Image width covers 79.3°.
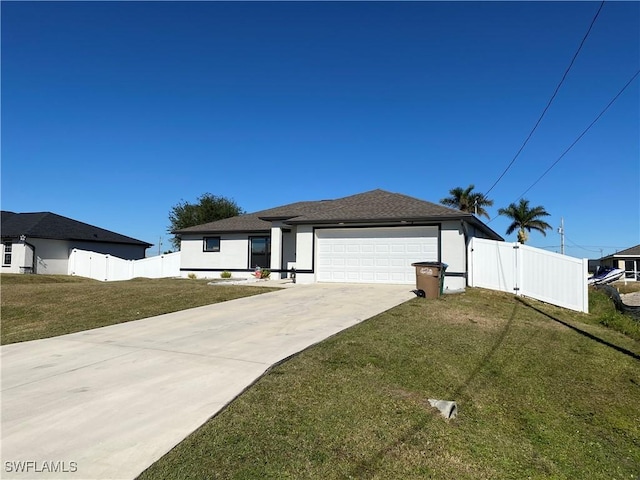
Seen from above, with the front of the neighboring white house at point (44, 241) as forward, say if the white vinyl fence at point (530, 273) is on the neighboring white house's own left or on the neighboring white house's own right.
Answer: on the neighboring white house's own left

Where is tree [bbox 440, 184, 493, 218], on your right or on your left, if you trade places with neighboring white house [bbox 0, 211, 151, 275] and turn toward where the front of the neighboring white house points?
on your left

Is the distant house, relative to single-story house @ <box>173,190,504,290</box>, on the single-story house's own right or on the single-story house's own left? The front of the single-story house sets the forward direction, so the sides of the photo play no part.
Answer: on the single-story house's own left

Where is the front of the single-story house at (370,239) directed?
toward the camera

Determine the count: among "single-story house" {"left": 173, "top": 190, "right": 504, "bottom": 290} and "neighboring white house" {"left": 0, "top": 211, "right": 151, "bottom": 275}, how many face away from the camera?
0

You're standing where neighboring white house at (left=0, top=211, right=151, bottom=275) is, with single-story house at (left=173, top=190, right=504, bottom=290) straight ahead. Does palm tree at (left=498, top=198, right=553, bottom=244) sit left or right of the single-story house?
left

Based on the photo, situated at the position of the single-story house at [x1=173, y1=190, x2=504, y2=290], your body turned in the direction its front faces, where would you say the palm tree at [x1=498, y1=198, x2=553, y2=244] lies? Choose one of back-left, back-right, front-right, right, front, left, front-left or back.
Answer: back-left

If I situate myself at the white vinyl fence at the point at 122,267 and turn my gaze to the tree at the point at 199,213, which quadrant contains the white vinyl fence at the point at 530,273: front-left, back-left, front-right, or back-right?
back-right

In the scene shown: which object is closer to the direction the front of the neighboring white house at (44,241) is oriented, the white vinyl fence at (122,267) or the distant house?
the white vinyl fence

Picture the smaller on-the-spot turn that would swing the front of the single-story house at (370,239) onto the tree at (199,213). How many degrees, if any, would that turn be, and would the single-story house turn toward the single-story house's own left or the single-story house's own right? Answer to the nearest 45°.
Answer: approximately 135° to the single-story house's own right

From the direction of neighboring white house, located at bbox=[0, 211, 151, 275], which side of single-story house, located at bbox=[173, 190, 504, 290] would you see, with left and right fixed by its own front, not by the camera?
right

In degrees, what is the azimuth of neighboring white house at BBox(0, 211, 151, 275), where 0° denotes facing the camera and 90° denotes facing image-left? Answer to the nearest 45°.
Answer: approximately 45°

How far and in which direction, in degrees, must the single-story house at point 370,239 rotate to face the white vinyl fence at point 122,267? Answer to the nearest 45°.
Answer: approximately 135° to its right

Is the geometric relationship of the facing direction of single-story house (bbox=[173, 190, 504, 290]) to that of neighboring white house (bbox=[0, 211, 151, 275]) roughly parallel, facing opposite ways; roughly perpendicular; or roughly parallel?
roughly parallel

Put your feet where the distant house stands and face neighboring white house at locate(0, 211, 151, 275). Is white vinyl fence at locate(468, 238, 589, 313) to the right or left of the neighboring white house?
left
